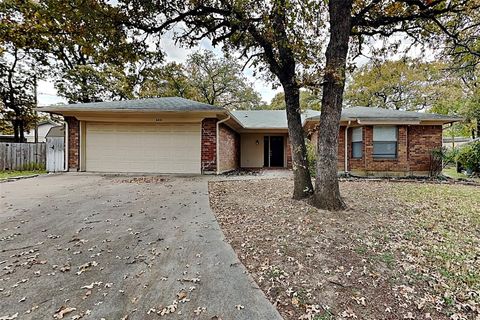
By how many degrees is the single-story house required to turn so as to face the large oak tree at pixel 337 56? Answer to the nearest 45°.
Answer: approximately 45° to its left

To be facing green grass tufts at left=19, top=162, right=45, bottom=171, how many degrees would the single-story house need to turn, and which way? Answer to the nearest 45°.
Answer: approximately 90° to its right

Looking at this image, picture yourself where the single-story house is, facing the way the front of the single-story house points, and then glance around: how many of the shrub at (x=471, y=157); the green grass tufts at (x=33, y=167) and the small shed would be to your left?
1

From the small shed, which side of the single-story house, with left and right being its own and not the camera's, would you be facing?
right

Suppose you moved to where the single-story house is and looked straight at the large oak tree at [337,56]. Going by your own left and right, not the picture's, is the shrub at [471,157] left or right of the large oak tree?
left

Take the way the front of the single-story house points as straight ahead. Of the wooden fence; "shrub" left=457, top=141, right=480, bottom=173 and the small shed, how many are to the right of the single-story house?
2

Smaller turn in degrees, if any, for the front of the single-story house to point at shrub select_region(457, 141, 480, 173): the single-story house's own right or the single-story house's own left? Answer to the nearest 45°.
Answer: approximately 90° to the single-story house's own left

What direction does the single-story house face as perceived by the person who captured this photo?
facing the viewer

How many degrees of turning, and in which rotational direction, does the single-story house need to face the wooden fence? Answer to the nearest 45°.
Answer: approximately 90° to its right

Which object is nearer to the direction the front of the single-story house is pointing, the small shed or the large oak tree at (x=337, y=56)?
the large oak tree
